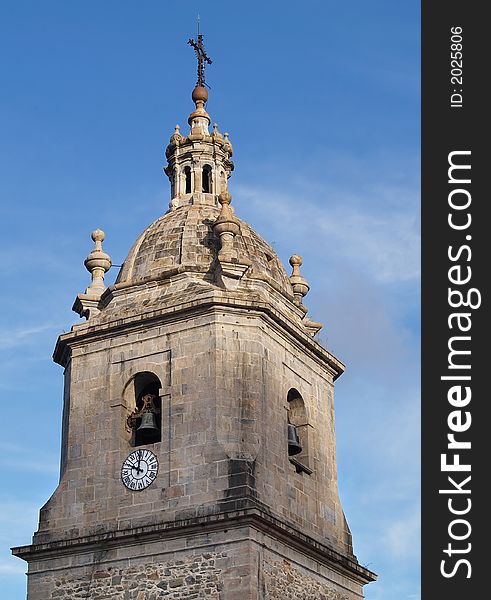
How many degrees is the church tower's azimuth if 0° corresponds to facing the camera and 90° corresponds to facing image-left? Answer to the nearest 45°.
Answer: approximately 45°
